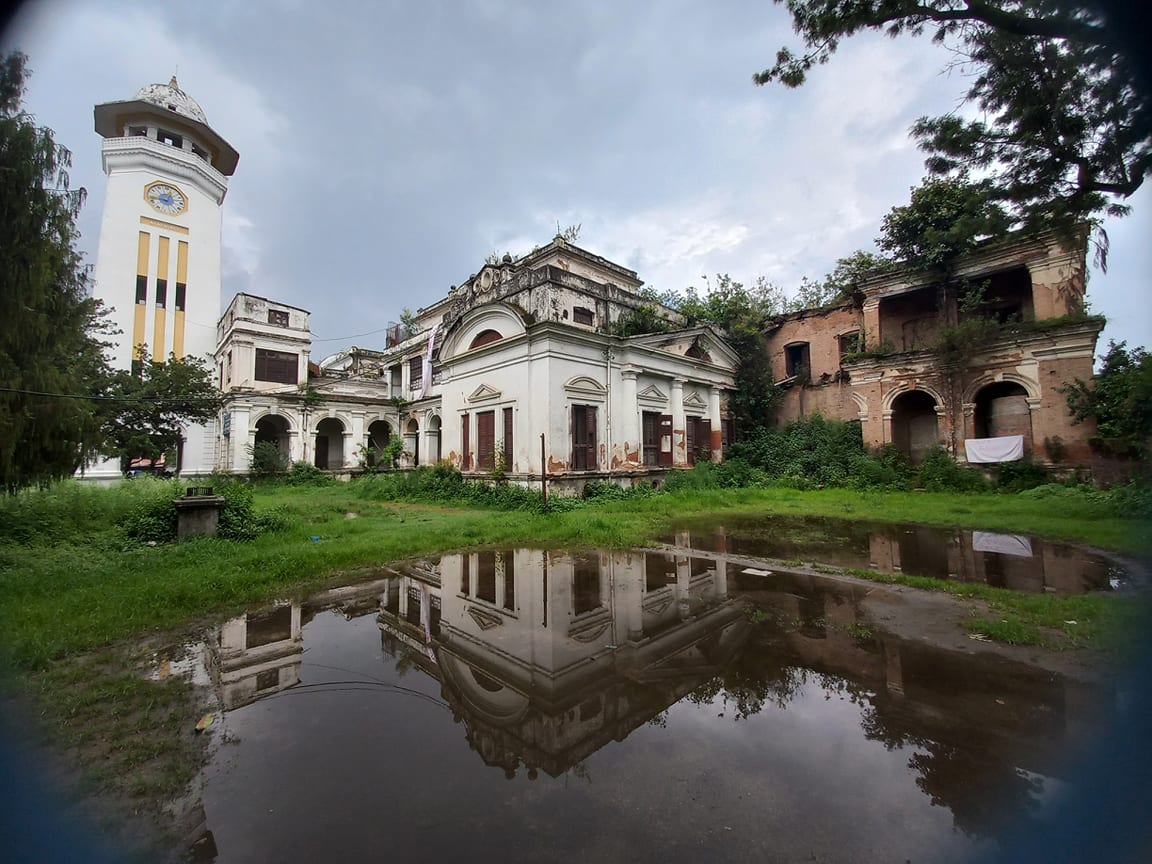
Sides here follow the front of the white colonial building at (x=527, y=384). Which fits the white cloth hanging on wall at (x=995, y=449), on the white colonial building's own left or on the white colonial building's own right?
on the white colonial building's own left

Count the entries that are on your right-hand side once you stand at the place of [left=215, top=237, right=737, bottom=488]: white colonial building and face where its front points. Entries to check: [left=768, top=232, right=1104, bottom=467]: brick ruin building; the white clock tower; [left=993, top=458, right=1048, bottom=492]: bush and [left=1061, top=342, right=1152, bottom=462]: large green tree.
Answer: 1

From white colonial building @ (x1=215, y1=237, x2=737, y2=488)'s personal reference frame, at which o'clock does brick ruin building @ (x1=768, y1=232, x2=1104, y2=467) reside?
The brick ruin building is roughly at 8 o'clock from the white colonial building.

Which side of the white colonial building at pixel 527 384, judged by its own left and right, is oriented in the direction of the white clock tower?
right

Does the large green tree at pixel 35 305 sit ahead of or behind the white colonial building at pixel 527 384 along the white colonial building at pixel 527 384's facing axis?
ahead

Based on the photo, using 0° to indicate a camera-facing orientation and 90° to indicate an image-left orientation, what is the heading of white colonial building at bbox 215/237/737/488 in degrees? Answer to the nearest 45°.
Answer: approximately 45°

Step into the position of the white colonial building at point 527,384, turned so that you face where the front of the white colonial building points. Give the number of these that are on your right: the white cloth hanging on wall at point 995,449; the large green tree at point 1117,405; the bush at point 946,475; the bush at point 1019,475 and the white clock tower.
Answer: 1

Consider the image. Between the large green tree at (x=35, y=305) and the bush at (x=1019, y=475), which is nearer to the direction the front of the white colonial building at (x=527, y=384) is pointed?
the large green tree

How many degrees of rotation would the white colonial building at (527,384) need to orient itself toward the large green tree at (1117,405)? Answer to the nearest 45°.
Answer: approximately 90° to its left

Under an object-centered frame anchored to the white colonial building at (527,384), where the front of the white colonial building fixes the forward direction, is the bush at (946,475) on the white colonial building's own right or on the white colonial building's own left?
on the white colonial building's own left
